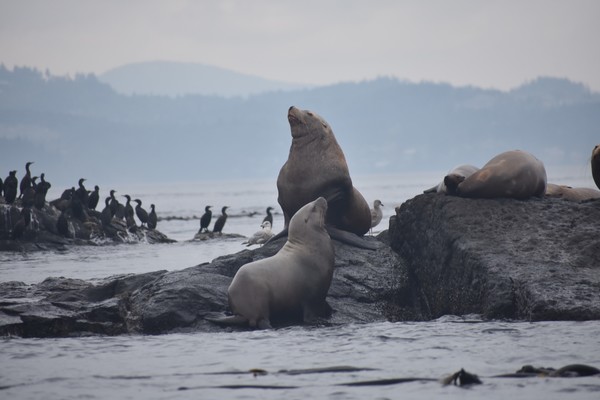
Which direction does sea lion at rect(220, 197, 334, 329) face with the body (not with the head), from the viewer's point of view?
to the viewer's right
